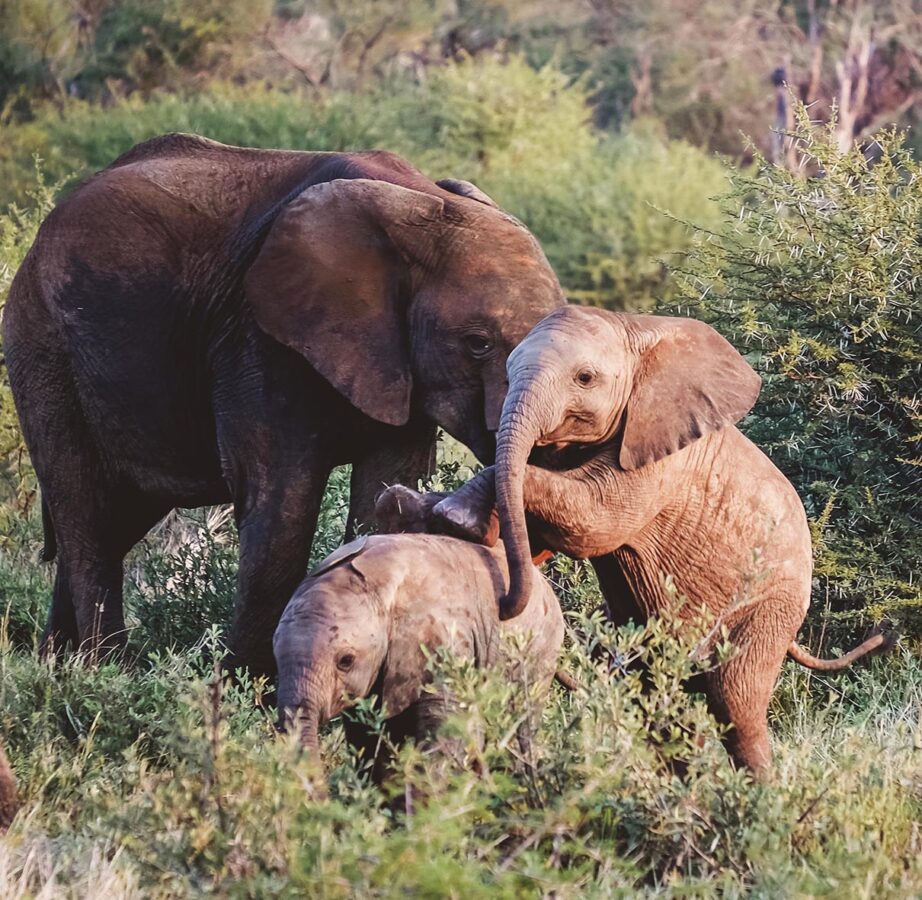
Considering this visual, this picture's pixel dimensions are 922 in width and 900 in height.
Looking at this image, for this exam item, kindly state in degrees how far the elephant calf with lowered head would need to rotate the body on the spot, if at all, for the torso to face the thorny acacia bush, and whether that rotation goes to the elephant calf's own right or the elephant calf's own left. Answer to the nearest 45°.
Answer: approximately 180°

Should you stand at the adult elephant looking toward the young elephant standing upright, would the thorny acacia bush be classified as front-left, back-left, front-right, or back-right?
front-left

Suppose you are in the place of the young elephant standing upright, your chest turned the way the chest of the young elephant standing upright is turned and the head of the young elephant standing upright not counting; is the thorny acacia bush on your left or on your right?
on your right

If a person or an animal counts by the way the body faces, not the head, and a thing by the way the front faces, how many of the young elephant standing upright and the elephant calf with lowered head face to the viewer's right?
0

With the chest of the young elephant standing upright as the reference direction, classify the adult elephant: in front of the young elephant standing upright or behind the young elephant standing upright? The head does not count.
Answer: in front

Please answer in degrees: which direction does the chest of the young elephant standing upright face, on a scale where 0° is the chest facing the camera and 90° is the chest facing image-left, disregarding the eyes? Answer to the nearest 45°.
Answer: approximately 90°
